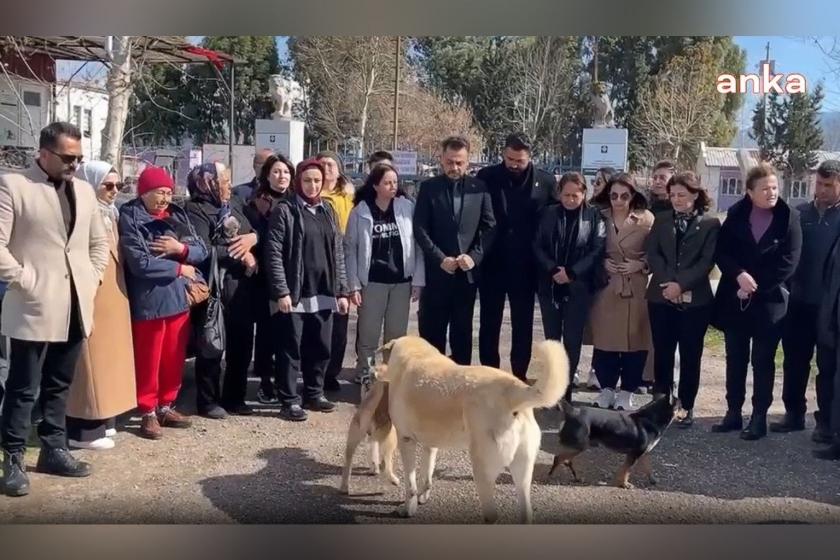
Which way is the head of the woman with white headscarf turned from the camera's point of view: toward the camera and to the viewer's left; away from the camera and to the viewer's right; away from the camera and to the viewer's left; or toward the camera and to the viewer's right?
toward the camera and to the viewer's right

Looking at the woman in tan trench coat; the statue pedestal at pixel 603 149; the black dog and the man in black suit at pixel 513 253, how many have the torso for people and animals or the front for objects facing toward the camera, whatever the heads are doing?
3

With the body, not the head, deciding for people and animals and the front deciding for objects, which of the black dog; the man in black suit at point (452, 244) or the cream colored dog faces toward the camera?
the man in black suit

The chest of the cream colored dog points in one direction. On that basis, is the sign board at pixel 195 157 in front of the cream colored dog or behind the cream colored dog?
in front

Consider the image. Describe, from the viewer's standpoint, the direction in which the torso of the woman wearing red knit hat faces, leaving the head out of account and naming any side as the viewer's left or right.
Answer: facing the viewer and to the right of the viewer

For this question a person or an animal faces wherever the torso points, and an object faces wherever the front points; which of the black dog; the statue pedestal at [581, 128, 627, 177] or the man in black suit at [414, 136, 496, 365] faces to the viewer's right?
the black dog

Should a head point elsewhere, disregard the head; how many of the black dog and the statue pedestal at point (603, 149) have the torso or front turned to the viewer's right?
1

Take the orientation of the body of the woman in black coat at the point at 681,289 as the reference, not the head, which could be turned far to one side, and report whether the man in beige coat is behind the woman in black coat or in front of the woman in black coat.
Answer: in front

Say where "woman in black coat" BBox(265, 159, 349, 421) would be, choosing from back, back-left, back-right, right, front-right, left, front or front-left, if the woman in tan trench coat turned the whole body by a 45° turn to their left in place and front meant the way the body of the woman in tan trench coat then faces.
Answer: back-right

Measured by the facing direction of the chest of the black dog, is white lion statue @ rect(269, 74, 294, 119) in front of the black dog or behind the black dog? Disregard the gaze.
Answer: behind
